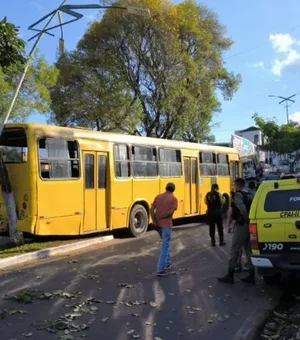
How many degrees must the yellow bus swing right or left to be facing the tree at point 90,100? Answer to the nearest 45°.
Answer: approximately 45° to its left

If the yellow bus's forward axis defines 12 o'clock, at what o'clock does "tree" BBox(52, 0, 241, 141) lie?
The tree is roughly at 11 o'clock from the yellow bus.

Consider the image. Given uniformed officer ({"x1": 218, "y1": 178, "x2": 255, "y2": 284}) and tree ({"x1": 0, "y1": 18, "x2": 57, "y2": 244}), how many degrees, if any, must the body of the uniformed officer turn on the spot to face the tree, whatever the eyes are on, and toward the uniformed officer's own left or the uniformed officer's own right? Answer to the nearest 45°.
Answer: approximately 45° to the uniformed officer's own right

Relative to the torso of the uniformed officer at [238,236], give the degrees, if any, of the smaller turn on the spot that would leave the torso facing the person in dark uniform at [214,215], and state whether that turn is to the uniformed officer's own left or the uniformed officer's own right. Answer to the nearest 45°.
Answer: approximately 90° to the uniformed officer's own right

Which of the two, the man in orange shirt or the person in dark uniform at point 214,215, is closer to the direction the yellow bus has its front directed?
the person in dark uniform

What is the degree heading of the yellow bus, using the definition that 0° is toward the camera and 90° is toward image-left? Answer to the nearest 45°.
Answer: approximately 225°

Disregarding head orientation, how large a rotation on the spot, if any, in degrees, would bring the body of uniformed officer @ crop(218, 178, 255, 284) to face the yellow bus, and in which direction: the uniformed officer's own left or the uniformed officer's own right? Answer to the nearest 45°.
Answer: approximately 45° to the uniformed officer's own right

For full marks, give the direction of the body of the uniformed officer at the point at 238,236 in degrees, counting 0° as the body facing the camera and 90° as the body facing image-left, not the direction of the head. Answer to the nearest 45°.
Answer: approximately 90°

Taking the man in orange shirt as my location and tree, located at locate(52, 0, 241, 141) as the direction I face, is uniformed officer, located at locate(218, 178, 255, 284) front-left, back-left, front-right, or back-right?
back-right

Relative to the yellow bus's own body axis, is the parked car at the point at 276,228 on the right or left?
on its right

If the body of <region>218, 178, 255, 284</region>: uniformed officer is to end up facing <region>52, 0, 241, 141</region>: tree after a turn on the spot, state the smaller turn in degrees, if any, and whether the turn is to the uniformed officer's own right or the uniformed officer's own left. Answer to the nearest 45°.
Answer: approximately 90° to the uniformed officer's own right

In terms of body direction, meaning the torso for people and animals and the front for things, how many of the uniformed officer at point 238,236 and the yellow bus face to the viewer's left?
1

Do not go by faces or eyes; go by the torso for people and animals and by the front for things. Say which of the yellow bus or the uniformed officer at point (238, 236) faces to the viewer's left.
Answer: the uniformed officer
